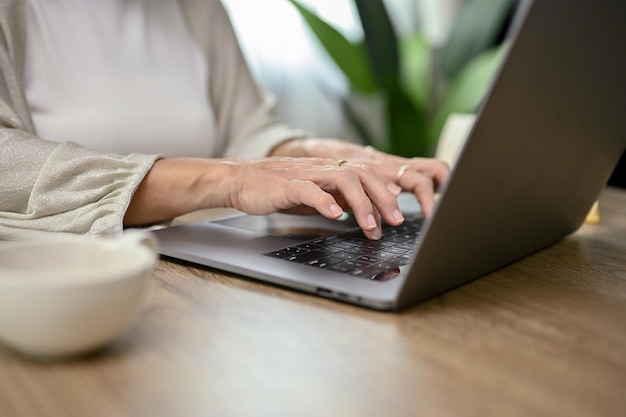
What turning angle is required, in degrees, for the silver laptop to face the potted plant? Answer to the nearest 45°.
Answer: approximately 45° to its right

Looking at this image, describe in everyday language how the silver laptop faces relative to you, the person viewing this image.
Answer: facing away from the viewer and to the left of the viewer
